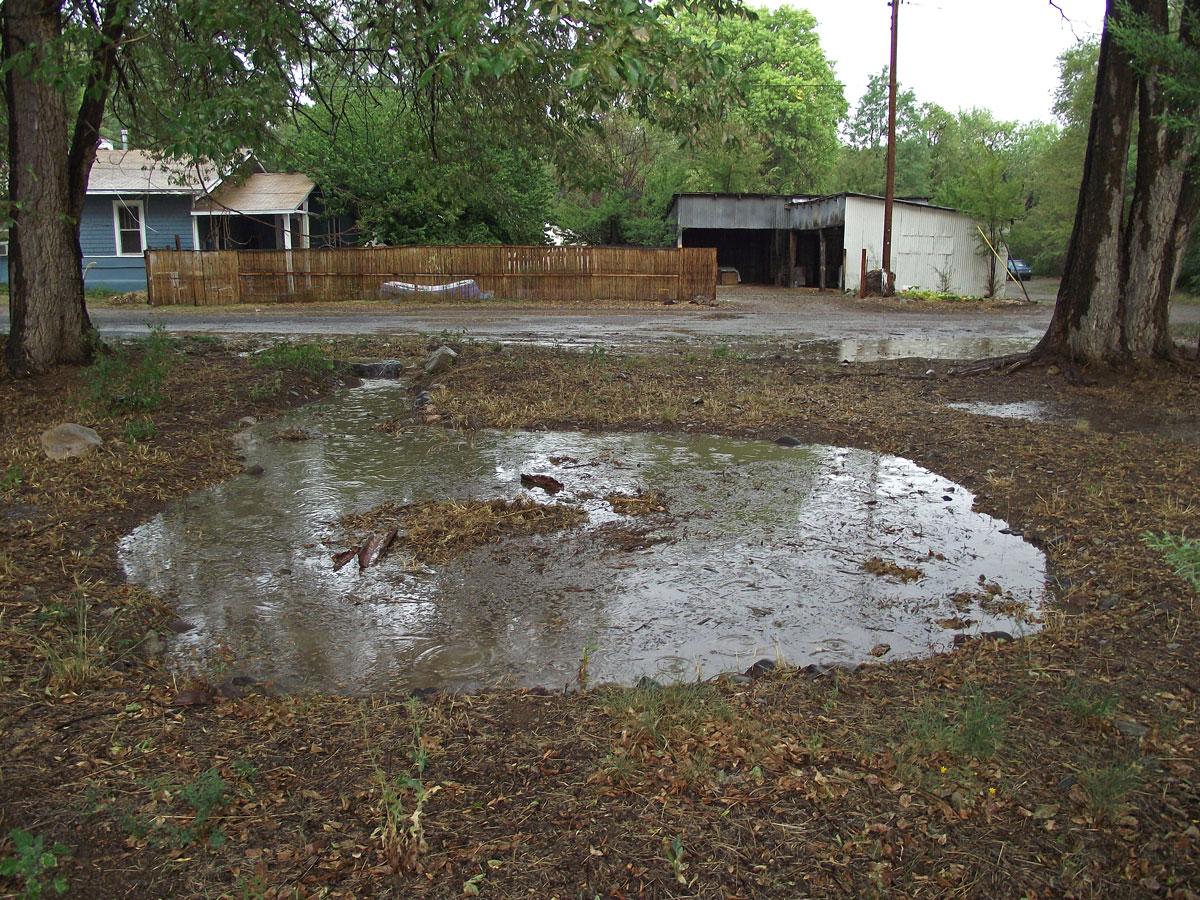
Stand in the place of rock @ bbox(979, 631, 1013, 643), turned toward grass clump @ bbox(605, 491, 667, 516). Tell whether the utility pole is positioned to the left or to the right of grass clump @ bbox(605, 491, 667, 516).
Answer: right

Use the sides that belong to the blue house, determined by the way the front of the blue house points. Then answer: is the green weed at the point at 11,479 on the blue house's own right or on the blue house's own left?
on the blue house's own right

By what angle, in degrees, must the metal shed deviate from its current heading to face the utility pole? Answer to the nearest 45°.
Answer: approximately 45° to its left

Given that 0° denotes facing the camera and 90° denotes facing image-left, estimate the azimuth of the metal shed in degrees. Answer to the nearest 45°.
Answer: approximately 45°
